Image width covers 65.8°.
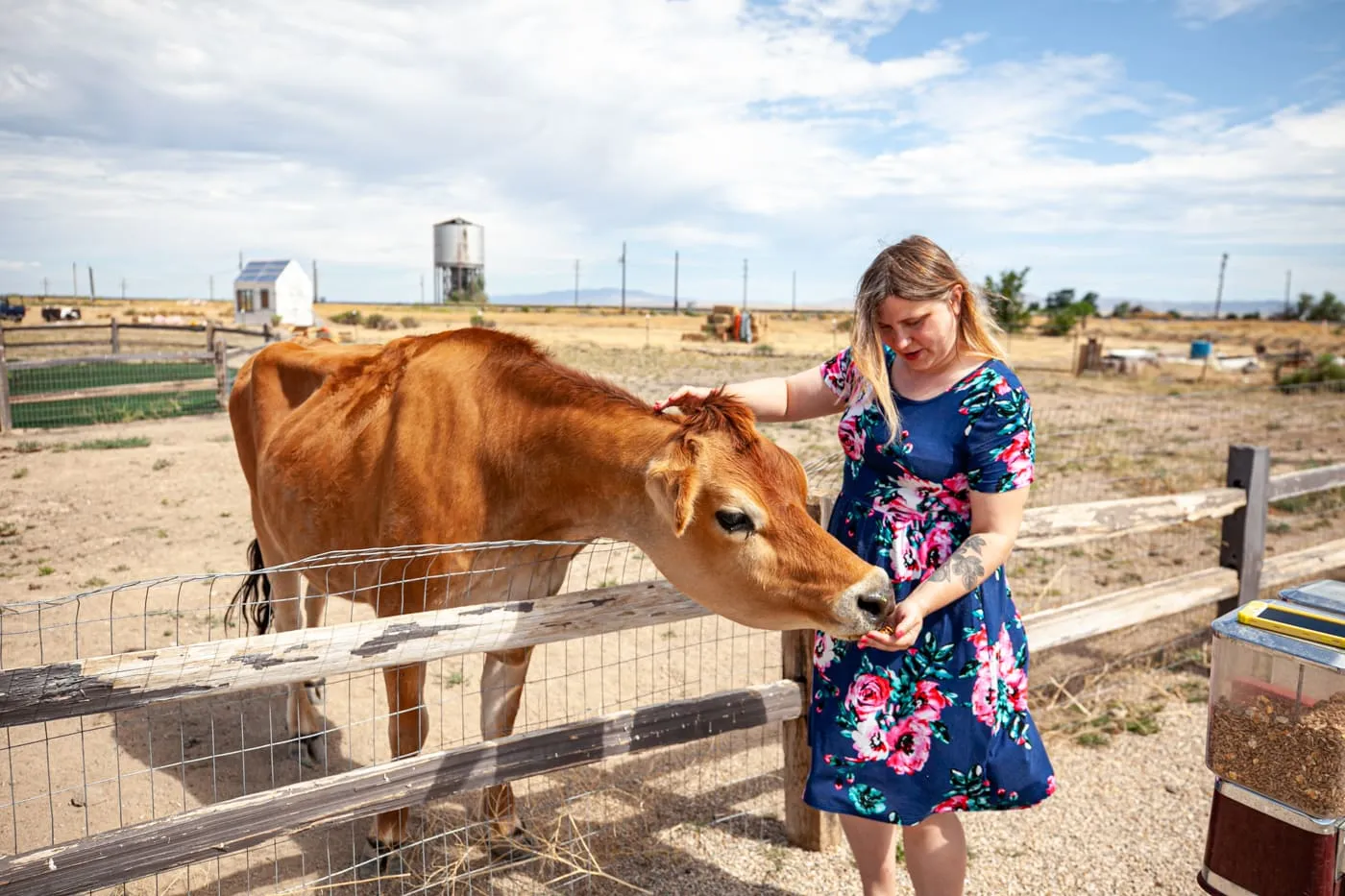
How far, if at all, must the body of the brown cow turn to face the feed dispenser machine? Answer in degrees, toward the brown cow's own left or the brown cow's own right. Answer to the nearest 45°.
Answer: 0° — it already faces it

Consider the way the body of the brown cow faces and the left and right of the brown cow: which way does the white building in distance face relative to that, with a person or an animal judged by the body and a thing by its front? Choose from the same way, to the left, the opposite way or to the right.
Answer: to the right

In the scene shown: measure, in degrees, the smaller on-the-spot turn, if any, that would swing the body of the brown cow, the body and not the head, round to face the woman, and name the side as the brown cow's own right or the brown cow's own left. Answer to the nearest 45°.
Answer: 0° — it already faces them

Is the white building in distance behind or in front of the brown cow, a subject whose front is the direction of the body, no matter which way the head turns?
behind

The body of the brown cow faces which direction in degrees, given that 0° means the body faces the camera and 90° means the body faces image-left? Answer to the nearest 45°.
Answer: approximately 315°

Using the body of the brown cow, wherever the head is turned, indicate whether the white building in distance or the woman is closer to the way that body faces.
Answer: the woman

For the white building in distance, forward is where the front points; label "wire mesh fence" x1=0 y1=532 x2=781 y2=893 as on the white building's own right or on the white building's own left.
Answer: on the white building's own left

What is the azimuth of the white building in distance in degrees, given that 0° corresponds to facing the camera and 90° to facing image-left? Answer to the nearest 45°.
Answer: approximately 45°
